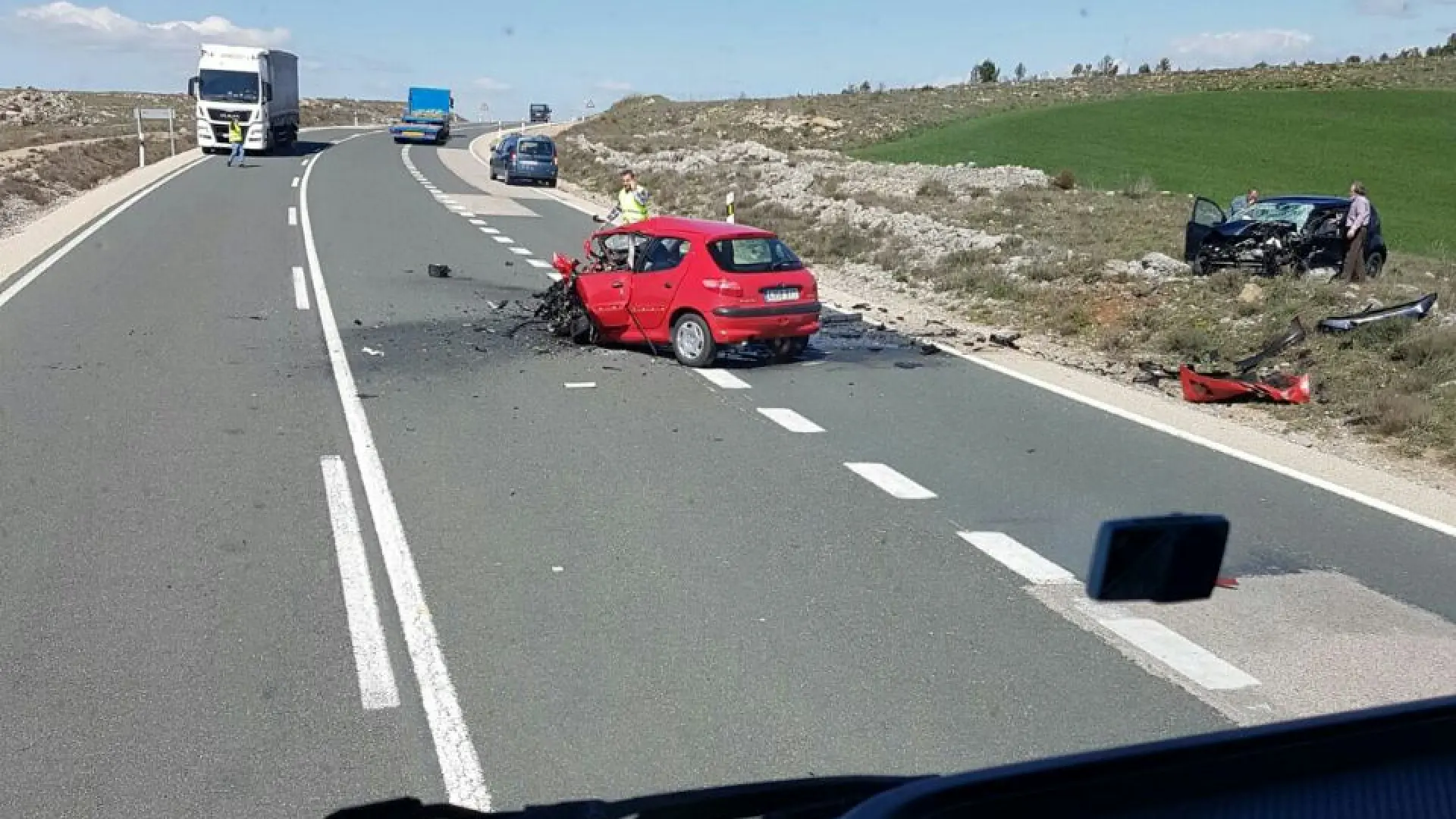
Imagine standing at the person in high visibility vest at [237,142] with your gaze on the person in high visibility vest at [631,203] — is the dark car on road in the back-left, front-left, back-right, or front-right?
front-left

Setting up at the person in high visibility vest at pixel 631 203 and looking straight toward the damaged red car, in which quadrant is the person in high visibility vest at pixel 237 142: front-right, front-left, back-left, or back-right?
back-right

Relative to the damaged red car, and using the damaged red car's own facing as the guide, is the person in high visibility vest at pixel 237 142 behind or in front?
in front

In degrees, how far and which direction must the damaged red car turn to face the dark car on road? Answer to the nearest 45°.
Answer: approximately 45° to its right

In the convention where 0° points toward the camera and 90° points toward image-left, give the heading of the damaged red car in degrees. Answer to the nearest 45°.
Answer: approximately 135°

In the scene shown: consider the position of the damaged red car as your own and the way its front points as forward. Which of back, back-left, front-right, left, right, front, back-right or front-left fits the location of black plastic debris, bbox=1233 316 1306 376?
back-right

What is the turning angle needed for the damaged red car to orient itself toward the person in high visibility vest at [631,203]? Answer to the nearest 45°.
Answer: approximately 45° to its right

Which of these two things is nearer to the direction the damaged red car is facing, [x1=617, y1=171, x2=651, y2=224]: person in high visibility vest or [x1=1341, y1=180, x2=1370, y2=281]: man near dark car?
the person in high visibility vest
